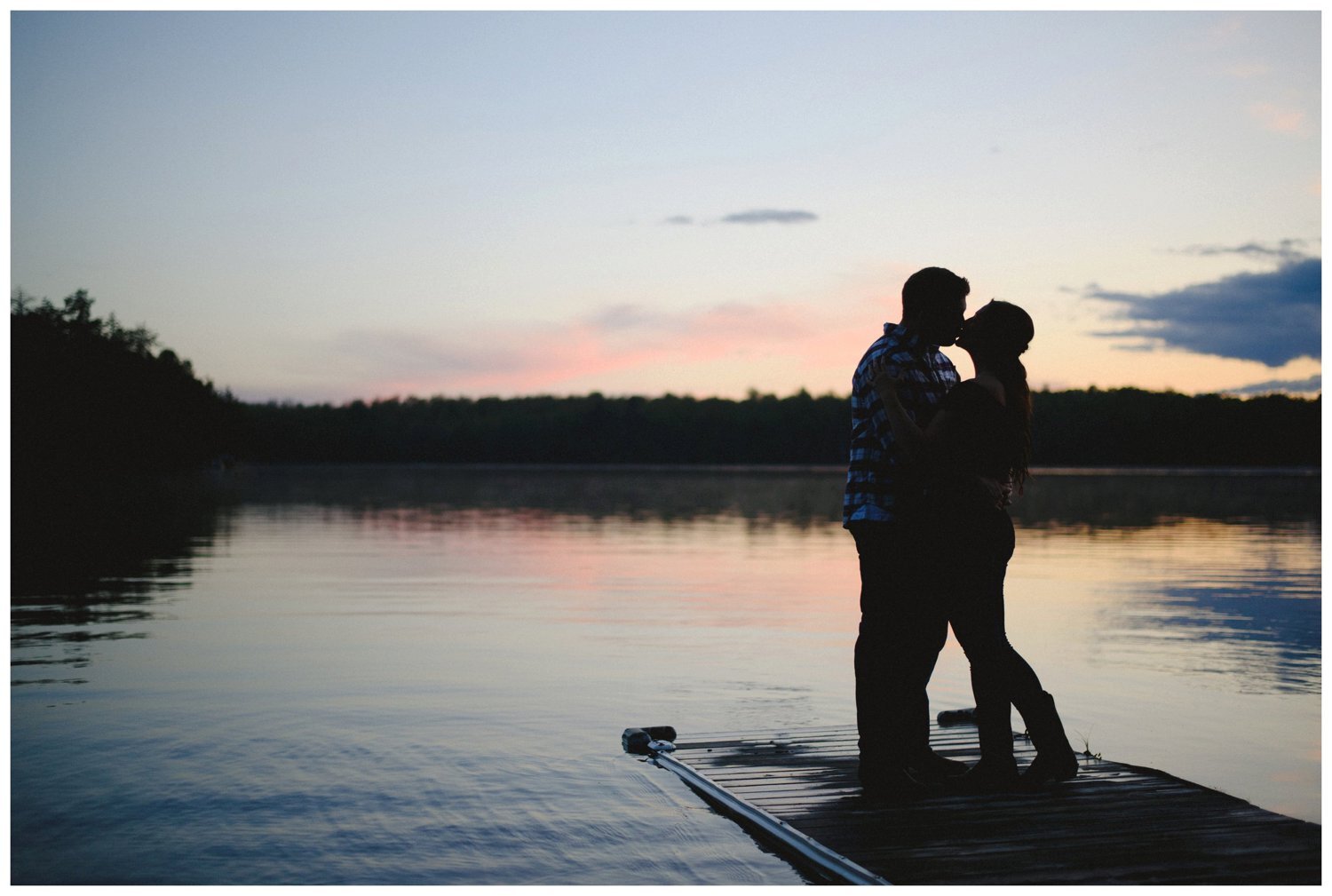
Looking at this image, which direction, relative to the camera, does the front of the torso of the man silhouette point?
to the viewer's right

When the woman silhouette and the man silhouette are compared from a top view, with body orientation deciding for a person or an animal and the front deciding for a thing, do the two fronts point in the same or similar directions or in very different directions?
very different directions

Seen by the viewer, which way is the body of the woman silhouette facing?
to the viewer's left
